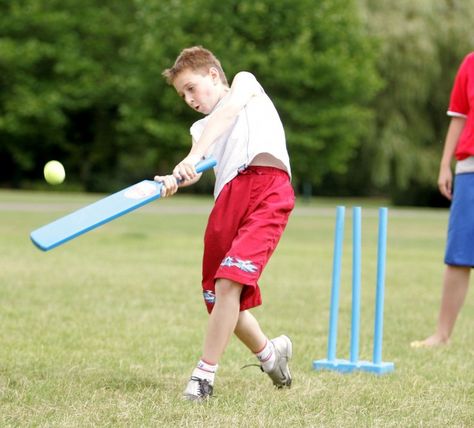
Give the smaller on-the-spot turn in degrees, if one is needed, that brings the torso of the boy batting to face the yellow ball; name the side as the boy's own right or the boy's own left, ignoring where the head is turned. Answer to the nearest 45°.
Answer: approximately 45° to the boy's own right

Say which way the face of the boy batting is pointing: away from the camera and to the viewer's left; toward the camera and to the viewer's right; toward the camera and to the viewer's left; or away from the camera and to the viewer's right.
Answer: toward the camera and to the viewer's left

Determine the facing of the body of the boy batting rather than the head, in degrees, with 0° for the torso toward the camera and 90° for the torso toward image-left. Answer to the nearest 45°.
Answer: approximately 45°

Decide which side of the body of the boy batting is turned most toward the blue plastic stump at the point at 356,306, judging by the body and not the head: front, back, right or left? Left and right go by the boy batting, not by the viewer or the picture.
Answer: back

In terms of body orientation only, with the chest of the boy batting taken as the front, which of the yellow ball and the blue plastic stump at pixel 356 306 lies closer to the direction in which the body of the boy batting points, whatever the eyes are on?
the yellow ball
